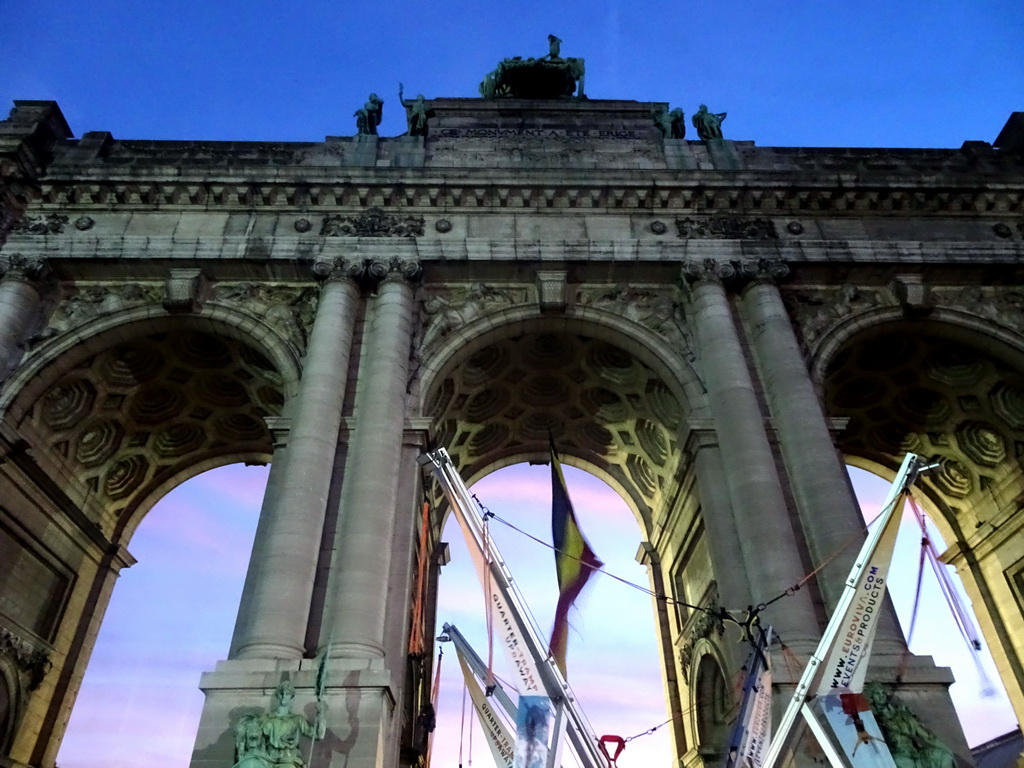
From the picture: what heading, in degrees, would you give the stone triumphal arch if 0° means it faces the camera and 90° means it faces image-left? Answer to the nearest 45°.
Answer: approximately 0°
